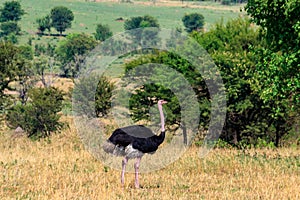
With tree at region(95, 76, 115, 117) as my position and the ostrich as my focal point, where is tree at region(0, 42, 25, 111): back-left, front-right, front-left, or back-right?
back-right

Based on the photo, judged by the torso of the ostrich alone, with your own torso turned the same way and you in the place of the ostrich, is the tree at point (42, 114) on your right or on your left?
on your left

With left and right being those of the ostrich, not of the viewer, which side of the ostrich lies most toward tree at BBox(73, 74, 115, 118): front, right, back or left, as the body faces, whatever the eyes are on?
left

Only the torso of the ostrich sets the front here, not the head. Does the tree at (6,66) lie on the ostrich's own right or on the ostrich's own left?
on the ostrich's own left

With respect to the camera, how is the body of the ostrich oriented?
to the viewer's right
